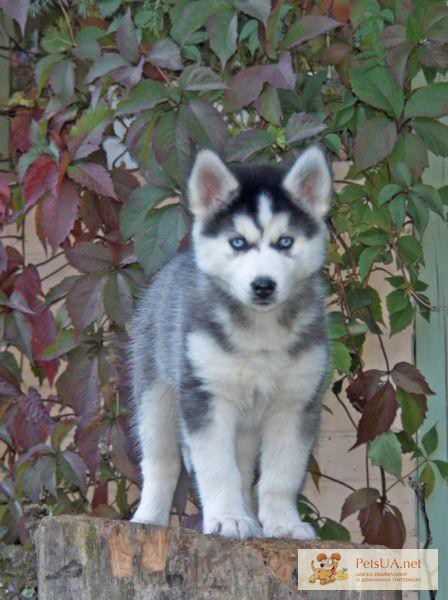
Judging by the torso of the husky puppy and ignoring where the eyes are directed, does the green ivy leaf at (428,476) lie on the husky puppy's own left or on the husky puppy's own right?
on the husky puppy's own left

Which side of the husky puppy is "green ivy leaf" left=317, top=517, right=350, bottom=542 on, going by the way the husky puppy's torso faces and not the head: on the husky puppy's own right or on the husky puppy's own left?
on the husky puppy's own left

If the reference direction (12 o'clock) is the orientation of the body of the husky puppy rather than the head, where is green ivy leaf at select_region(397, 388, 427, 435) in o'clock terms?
The green ivy leaf is roughly at 9 o'clock from the husky puppy.

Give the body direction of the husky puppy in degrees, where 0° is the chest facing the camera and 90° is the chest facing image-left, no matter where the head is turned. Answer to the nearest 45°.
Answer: approximately 315°

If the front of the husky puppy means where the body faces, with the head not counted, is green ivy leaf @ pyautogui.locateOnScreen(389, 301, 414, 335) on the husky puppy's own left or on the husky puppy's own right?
on the husky puppy's own left

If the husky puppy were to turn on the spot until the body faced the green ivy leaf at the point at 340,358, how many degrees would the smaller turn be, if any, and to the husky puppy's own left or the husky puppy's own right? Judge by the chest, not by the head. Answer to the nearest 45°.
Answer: approximately 90° to the husky puppy's own left
